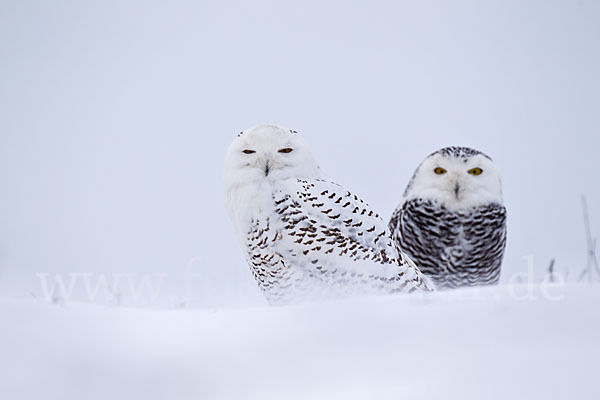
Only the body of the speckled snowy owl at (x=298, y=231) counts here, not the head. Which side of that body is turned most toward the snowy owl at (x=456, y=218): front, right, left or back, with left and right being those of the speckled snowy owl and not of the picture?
back

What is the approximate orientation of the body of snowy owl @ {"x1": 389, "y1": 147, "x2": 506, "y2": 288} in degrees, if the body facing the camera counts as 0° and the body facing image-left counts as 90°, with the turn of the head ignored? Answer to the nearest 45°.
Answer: approximately 0°

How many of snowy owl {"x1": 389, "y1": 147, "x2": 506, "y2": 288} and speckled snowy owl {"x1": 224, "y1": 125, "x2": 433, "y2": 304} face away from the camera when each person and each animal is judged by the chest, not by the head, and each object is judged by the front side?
0

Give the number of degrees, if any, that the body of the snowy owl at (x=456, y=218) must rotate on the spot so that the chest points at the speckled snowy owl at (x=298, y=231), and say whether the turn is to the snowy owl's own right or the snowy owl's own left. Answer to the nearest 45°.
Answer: approximately 45° to the snowy owl's own right

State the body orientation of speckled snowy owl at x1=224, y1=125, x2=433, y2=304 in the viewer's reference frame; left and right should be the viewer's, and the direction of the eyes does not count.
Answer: facing the viewer and to the left of the viewer
